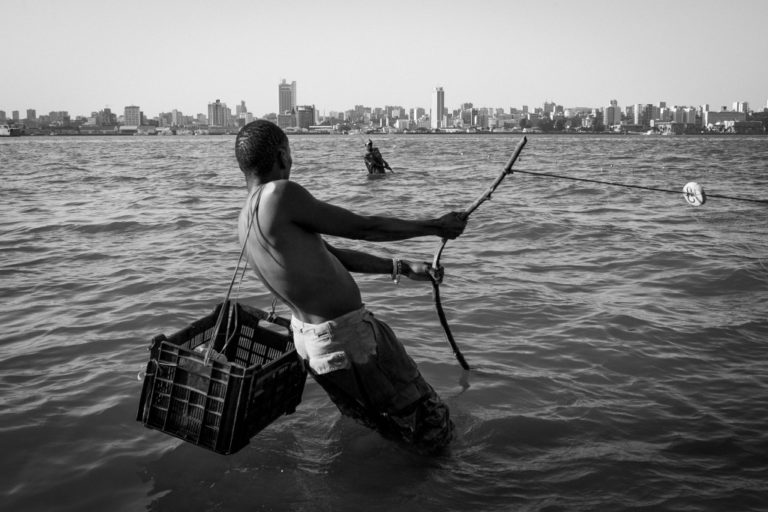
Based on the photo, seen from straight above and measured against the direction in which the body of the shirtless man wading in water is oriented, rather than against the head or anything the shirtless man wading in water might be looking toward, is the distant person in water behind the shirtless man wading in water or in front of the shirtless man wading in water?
in front

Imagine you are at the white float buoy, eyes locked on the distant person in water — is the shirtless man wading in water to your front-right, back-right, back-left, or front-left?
back-left

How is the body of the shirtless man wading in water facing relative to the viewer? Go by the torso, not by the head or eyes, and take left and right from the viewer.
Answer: facing away from the viewer and to the right of the viewer

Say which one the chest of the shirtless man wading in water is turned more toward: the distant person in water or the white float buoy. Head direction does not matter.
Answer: the white float buoy

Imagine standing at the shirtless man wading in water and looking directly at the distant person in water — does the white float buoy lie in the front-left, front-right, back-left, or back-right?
front-right

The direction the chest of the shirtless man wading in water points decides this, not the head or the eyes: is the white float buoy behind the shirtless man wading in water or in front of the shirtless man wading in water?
in front
